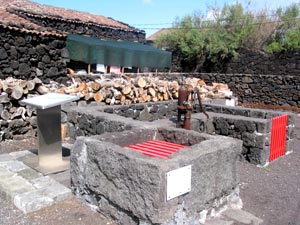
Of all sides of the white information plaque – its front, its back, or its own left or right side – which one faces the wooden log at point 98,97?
back

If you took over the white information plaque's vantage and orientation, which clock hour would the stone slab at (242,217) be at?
The stone slab is roughly at 9 o'clock from the white information plaque.

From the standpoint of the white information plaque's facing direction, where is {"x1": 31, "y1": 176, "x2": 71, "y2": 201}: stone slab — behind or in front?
behind

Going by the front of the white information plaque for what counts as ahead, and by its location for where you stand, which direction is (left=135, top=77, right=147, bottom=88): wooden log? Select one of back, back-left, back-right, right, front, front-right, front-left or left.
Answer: back-left

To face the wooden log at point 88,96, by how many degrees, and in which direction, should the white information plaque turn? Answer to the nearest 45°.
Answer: approximately 180°

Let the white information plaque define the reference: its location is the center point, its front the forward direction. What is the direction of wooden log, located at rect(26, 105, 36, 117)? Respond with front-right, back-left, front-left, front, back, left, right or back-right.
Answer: back

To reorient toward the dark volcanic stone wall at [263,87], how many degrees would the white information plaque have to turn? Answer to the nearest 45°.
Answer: approximately 135° to its left

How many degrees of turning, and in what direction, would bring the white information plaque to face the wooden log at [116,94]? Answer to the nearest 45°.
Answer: approximately 135° to its left

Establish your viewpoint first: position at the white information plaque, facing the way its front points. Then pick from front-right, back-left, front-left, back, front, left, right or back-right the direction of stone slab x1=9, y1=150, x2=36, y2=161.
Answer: back

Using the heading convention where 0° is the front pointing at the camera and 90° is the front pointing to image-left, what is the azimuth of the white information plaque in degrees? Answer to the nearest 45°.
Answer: approximately 315°

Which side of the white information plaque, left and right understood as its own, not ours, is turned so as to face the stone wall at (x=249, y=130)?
left

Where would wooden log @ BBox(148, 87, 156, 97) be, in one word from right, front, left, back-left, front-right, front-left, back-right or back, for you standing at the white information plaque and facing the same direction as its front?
back-left

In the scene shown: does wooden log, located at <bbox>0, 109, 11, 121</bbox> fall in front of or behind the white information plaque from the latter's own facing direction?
behind

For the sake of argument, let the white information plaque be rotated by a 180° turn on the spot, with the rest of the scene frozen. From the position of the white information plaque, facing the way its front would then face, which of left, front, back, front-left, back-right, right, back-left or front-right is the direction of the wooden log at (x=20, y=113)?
front

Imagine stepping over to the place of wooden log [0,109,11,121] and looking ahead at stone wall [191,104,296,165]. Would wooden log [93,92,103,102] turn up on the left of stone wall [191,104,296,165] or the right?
left

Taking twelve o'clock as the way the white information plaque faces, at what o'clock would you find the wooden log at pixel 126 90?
The wooden log is roughly at 7 o'clock from the white information plaque.
